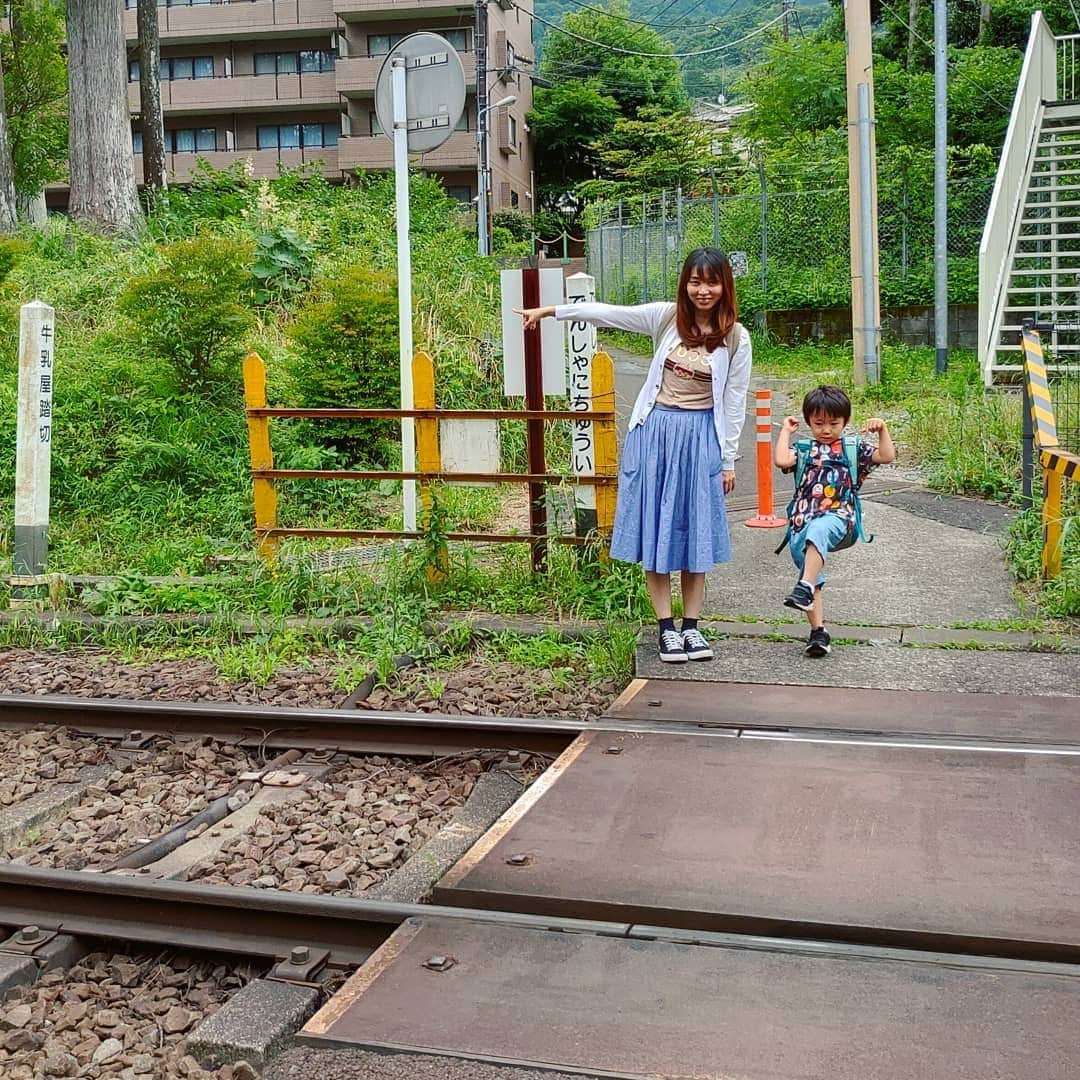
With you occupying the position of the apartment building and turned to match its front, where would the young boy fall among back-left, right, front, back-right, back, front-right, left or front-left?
front

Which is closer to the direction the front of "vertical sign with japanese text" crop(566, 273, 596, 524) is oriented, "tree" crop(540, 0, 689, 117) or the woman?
the woman

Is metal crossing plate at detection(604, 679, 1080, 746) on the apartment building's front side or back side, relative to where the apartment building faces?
on the front side

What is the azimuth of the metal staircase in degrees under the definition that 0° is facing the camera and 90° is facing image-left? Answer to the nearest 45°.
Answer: approximately 0°

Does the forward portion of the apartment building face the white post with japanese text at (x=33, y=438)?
yes

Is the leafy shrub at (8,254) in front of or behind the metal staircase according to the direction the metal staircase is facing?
in front

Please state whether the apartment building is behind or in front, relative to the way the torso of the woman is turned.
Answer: behind

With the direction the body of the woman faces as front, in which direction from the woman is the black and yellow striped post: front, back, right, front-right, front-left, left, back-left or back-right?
back-left

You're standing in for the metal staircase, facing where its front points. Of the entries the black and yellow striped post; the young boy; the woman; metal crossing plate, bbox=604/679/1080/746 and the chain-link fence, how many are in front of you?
4

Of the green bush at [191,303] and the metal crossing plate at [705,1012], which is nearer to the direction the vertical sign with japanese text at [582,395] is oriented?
the metal crossing plate

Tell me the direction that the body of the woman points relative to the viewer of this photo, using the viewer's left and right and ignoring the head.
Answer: facing the viewer

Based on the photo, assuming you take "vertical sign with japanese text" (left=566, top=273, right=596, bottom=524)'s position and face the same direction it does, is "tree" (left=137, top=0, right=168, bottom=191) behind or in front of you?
behind
